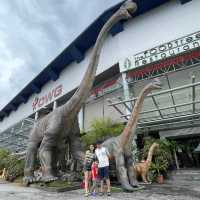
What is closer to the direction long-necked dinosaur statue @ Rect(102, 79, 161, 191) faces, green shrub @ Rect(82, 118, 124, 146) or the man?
the man

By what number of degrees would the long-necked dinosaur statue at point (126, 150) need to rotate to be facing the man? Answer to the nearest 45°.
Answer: approximately 90° to its right

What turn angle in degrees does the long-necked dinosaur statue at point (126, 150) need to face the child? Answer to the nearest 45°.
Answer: approximately 90° to its right

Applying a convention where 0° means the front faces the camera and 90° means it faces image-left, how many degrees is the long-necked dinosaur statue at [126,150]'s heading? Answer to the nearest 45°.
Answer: approximately 315°

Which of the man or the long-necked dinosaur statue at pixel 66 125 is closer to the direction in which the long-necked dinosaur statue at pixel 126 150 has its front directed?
the man

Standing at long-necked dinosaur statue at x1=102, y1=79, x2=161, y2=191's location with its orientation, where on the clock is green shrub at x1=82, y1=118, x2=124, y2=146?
The green shrub is roughly at 7 o'clock from the long-necked dinosaur statue.

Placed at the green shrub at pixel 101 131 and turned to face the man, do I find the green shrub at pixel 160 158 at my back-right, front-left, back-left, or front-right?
front-left

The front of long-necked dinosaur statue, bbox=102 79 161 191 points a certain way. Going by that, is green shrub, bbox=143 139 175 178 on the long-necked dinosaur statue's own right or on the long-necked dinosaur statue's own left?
on the long-necked dinosaur statue's own left
